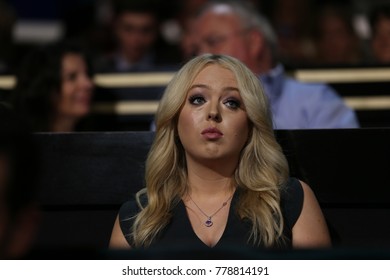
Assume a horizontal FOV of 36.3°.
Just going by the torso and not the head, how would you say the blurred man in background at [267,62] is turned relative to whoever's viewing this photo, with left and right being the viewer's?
facing the viewer and to the left of the viewer

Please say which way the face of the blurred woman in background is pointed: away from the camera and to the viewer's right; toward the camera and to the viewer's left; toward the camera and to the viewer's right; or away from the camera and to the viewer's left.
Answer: toward the camera and to the viewer's right

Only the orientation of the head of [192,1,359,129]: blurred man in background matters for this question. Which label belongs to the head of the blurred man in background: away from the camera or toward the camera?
toward the camera

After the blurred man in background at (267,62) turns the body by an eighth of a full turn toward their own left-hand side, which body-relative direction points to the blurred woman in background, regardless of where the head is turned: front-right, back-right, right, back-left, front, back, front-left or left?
right

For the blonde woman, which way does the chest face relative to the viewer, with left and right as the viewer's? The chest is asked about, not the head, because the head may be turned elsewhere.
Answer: facing the viewer

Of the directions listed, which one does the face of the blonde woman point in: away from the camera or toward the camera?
toward the camera

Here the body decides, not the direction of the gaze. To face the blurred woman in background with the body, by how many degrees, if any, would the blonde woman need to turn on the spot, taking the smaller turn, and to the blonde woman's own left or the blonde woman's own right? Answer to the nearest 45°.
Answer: approximately 135° to the blonde woman's own right

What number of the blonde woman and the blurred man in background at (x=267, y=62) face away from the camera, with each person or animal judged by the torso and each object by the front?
0
